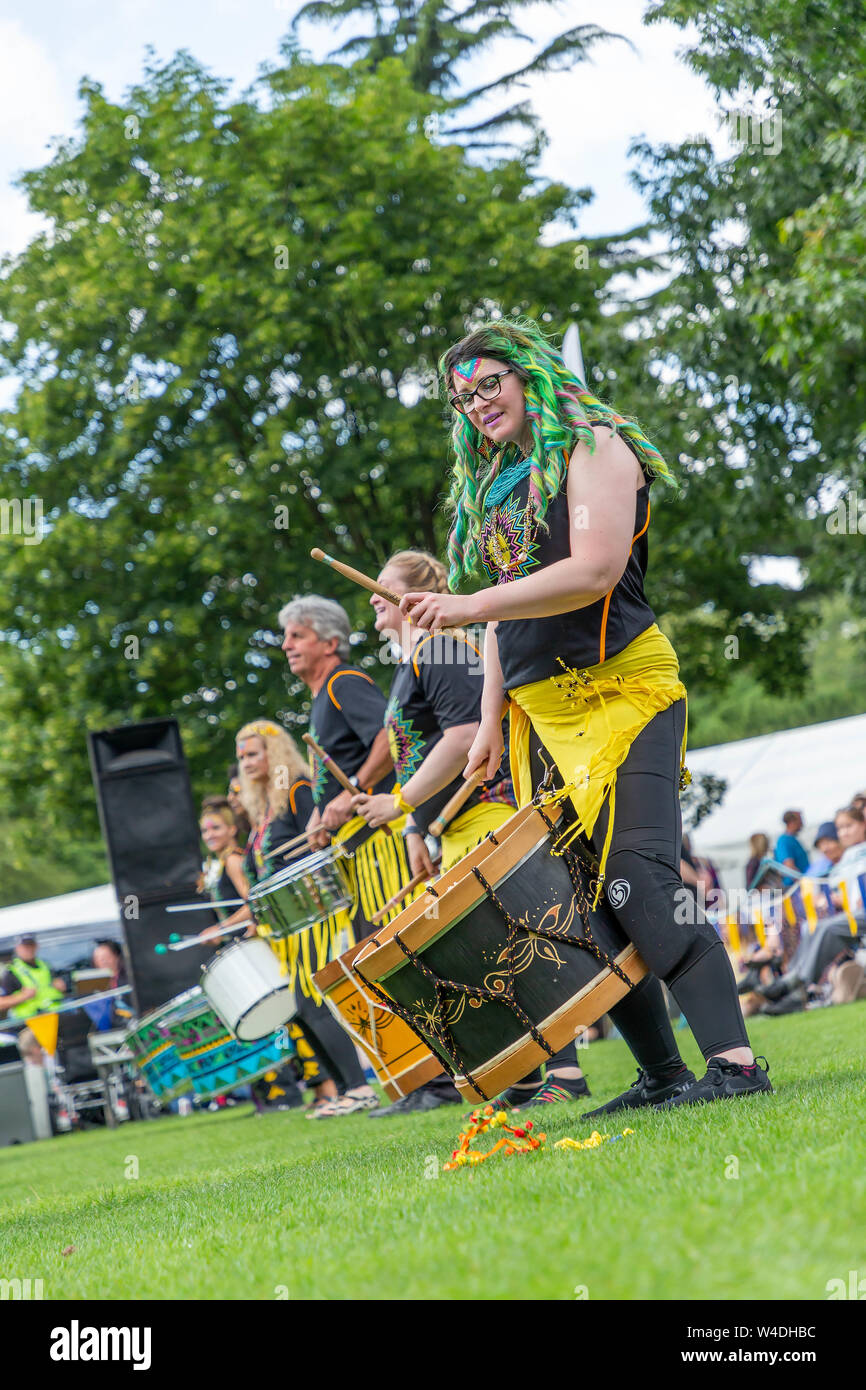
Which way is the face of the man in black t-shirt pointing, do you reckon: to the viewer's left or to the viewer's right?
to the viewer's left

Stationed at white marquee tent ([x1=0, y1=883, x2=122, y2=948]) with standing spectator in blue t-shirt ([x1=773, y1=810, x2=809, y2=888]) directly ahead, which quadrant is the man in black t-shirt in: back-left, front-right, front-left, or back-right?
front-right

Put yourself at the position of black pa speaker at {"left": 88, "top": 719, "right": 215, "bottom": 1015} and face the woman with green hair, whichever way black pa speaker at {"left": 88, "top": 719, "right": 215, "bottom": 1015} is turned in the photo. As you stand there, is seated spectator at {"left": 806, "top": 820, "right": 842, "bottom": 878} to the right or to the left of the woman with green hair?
left

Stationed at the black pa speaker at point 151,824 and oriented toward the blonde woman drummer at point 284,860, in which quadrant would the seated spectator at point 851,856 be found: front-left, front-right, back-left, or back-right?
front-left

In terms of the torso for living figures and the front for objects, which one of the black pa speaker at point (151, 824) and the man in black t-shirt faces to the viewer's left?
the man in black t-shirt

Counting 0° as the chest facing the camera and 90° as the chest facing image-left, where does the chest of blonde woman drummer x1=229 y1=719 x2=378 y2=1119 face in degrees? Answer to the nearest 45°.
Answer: approximately 45°

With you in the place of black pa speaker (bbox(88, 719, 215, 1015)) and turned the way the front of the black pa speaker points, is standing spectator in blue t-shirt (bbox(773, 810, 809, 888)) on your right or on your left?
on your left

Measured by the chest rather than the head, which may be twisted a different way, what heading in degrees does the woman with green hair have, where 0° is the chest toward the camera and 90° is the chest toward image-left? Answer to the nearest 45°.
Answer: approximately 45°

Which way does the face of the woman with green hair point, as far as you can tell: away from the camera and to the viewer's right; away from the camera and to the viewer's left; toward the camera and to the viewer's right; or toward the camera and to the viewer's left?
toward the camera and to the viewer's left

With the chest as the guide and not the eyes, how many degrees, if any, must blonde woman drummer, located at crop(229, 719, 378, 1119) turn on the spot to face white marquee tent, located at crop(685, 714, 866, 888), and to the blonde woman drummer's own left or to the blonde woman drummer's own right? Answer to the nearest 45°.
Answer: approximately 180°

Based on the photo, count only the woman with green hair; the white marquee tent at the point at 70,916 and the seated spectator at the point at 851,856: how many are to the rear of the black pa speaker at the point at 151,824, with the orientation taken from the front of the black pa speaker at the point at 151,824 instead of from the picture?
1

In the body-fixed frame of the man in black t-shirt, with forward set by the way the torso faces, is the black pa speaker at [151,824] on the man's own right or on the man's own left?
on the man's own right

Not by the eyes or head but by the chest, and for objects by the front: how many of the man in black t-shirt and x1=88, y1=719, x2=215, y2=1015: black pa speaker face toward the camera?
1

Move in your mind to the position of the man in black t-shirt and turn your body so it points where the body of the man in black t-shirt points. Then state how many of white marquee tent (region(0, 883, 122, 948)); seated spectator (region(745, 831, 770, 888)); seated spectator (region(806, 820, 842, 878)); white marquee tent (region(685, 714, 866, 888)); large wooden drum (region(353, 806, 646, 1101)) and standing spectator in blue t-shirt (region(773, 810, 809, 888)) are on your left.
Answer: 1

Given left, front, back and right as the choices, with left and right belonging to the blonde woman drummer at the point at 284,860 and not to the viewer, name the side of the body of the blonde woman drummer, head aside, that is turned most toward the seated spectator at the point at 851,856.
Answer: back

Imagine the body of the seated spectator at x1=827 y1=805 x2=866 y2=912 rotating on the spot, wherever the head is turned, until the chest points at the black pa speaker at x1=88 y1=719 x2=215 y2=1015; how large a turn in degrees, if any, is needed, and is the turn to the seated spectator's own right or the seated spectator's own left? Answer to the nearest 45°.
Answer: approximately 45° to the seated spectator's own right

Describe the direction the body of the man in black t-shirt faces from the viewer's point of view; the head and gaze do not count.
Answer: to the viewer's left

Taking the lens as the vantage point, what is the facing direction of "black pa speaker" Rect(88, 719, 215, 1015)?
facing the viewer
